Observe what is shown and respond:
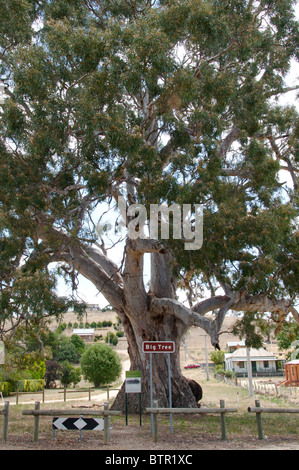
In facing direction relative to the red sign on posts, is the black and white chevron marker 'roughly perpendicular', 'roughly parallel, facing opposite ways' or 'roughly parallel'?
roughly parallel

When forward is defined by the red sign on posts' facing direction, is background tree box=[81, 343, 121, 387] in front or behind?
behind

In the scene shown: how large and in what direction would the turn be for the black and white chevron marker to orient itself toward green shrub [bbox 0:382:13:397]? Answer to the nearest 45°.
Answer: approximately 180°

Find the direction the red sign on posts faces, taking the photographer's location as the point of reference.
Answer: facing the viewer

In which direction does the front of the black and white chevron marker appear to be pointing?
toward the camera

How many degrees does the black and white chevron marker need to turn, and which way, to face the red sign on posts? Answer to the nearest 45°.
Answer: approximately 135° to its left

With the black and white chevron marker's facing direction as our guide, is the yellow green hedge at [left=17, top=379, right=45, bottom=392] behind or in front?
behind

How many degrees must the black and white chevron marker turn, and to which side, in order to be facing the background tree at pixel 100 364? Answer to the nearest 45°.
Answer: approximately 180°

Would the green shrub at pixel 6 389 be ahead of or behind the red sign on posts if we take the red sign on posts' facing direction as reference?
behind

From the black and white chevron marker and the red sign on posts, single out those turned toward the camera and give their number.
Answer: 2
